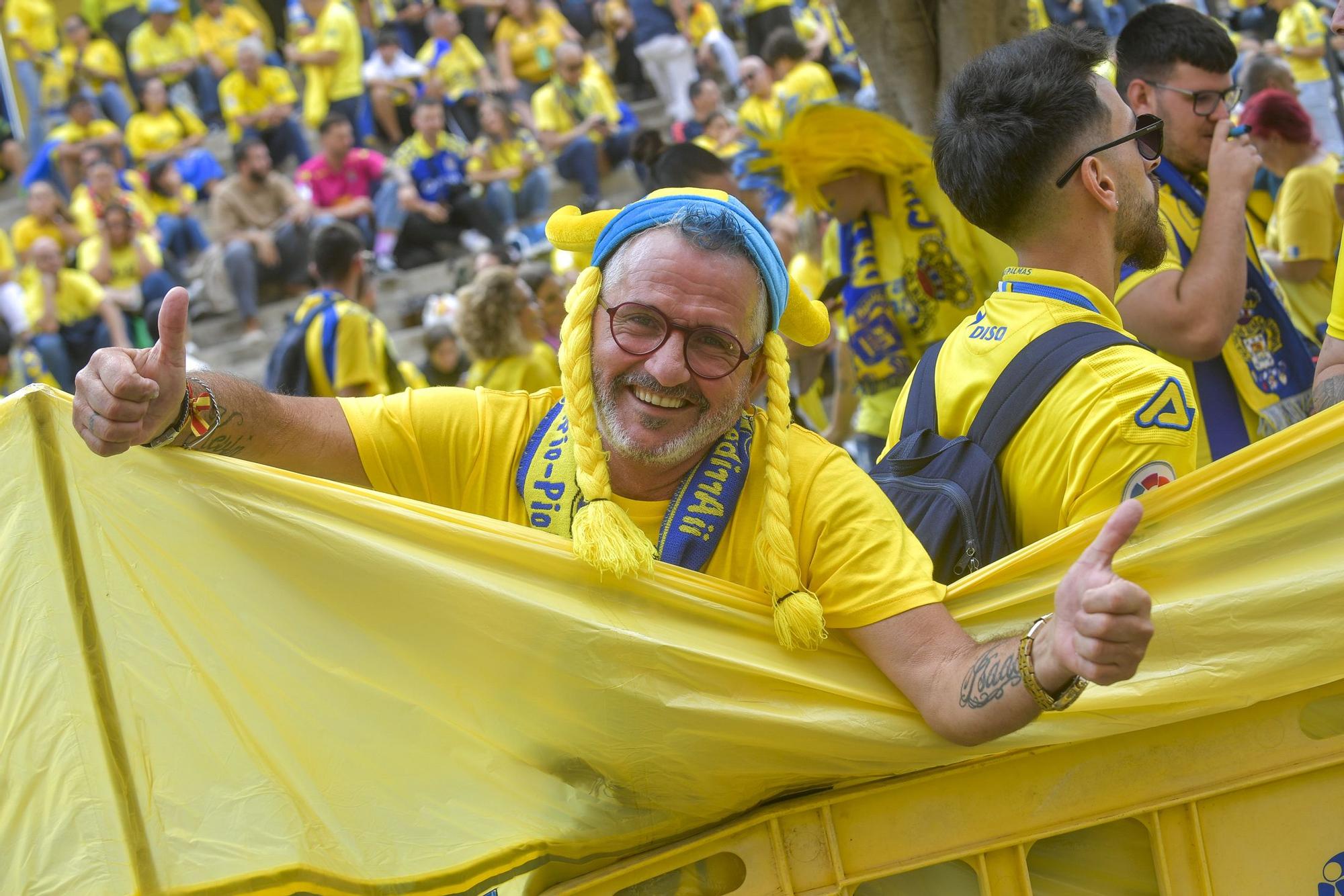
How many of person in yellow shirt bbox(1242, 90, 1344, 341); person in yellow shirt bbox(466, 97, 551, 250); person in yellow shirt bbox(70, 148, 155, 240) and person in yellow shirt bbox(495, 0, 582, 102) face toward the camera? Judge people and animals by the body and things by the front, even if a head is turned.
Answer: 3

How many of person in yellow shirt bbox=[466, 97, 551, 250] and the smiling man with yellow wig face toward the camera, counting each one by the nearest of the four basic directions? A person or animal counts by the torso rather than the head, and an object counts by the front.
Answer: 2

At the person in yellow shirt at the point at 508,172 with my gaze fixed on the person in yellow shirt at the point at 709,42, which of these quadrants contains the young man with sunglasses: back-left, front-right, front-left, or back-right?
back-right

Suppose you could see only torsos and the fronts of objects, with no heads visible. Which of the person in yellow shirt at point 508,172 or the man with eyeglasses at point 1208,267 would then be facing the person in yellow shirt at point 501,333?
the person in yellow shirt at point 508,172

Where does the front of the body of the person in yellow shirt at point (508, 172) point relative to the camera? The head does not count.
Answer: toward the camera

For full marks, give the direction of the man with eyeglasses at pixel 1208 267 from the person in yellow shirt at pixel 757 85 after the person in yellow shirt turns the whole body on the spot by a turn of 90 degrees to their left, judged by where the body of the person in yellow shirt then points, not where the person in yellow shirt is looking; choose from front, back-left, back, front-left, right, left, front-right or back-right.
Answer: front-right

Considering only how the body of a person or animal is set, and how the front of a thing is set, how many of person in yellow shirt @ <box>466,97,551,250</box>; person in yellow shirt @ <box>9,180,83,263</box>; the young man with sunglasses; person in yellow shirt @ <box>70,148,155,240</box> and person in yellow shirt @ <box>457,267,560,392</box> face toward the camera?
3

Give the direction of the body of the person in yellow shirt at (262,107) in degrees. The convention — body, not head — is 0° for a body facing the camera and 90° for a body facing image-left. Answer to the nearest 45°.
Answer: approximately 315°

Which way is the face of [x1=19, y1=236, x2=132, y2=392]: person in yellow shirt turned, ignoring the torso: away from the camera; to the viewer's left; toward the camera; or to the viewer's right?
toward the camera

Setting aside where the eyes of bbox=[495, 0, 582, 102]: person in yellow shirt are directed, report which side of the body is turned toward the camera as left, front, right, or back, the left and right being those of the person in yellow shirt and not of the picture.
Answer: front

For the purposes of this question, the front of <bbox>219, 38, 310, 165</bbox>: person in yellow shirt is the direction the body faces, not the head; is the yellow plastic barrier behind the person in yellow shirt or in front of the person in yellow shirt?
in front

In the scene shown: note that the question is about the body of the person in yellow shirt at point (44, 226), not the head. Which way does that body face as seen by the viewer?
toward the camera

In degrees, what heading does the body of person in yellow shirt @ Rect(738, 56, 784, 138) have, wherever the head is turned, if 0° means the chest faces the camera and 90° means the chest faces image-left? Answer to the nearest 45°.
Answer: approximately 45°

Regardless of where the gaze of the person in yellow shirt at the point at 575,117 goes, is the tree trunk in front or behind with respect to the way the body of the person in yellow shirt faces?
in front

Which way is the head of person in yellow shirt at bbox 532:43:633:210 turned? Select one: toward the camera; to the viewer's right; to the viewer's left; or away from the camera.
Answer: toward the camera
